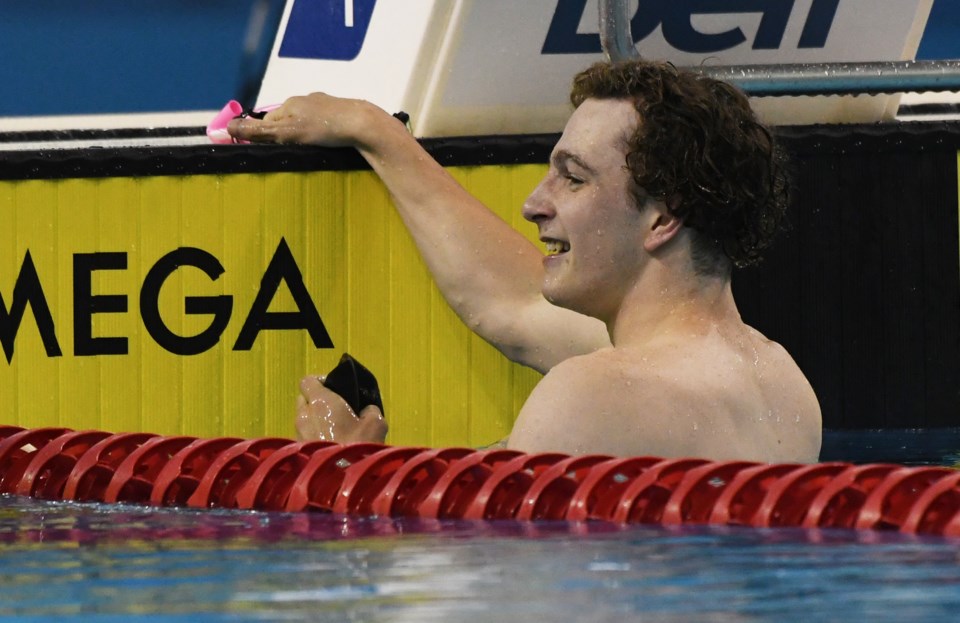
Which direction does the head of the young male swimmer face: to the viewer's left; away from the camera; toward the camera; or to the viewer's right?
to the viewer's left

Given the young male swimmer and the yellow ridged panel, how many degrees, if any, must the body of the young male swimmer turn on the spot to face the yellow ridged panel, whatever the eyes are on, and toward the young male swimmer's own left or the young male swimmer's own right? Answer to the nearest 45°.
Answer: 0° — they already face it

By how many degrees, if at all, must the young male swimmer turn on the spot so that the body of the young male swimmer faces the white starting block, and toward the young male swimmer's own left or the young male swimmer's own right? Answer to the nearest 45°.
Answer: approximately 45° to the young male swimmer's own right

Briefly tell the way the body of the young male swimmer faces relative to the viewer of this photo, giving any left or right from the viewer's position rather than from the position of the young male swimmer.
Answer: facing away from the viewer and to the left of the viewer
